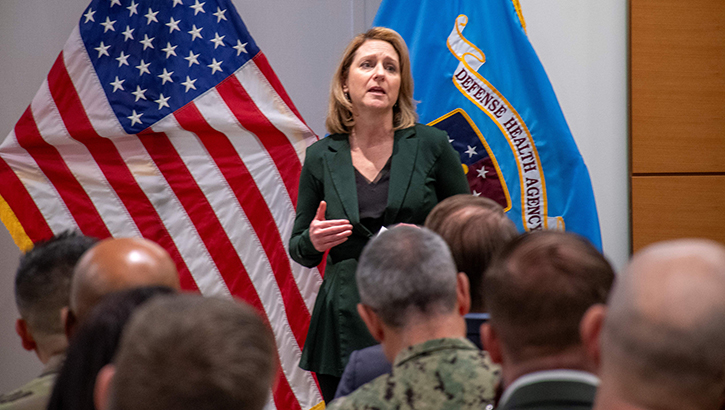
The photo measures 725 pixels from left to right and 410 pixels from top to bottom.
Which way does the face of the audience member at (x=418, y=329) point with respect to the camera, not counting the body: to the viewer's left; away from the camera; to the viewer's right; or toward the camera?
away from the camera

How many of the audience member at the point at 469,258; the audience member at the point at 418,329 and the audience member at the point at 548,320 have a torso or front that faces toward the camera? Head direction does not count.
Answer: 0

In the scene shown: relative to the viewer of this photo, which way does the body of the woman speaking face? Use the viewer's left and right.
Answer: facing the viewer

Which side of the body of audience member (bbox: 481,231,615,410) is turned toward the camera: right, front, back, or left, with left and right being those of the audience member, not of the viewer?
back

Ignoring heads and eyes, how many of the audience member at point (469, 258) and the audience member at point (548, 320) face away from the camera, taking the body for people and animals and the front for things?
2

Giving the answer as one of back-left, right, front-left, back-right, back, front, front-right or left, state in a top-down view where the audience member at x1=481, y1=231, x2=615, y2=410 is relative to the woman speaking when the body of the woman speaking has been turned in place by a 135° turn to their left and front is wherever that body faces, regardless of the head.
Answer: back-right

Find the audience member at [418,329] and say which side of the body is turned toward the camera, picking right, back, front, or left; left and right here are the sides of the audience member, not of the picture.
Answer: back

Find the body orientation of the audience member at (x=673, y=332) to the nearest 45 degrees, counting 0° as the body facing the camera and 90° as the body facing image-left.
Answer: approximately 180°

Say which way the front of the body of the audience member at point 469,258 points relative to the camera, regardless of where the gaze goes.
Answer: away from the camera

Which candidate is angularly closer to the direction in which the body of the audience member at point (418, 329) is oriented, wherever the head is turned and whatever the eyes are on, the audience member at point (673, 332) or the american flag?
the american flag
